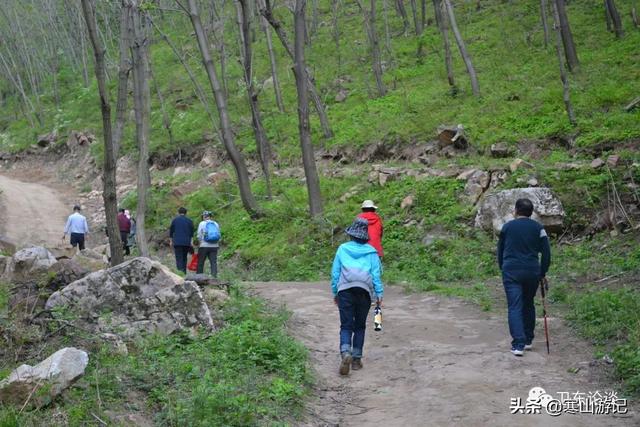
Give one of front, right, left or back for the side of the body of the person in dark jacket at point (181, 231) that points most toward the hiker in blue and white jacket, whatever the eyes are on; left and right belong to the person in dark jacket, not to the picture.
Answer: back

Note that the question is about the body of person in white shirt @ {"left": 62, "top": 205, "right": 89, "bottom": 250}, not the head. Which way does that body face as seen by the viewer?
away from the camera

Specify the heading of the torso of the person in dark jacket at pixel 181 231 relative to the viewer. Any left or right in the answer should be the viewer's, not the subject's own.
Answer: facing away from the viewer

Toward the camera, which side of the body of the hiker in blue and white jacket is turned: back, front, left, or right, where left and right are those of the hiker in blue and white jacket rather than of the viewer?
back

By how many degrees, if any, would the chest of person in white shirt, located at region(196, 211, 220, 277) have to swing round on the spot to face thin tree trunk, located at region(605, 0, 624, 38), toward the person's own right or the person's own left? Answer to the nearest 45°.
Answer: approximately 90° to the person's own right

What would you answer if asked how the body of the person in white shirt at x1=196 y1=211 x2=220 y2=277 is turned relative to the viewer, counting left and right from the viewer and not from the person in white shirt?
facing away from the viewer and to the left of the viewer

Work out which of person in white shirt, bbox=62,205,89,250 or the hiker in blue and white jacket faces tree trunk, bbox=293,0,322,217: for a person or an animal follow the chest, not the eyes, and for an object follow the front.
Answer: the hiker in blue and white jacket

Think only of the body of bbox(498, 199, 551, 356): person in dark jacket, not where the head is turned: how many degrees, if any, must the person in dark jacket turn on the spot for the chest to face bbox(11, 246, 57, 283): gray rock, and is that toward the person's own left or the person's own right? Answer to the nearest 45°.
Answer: approximately 90° to the person's own left

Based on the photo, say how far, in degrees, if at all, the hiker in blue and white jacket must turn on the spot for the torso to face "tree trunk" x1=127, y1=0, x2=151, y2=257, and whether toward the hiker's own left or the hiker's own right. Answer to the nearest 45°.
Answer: approximately 45° to the hiker's own left

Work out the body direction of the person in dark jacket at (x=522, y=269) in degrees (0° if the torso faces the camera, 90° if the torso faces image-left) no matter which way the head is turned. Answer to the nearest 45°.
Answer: approximately 180°

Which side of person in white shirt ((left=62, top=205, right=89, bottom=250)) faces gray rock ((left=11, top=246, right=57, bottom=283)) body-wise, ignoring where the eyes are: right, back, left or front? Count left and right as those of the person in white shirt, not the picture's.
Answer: back

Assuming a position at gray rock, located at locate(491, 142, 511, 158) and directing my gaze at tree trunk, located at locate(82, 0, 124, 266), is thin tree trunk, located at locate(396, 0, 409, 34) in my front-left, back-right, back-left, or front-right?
back-right
